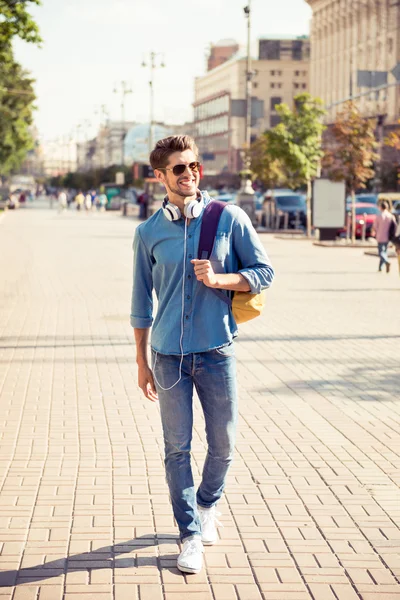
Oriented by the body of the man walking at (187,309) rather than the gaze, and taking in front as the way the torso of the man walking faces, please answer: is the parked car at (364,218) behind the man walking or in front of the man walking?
behind

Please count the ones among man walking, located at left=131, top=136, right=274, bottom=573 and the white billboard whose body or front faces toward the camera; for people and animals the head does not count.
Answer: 2

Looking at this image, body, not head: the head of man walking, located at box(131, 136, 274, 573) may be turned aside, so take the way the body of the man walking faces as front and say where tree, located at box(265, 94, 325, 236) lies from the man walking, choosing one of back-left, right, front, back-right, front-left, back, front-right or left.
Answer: back

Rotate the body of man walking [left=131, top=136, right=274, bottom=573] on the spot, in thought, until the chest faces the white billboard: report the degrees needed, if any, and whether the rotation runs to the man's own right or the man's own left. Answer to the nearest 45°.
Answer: approximately 180°

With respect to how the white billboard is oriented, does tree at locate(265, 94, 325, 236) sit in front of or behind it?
behind

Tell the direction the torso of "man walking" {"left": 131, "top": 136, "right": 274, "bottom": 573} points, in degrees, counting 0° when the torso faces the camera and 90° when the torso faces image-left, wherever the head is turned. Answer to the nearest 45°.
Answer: approximately 0°

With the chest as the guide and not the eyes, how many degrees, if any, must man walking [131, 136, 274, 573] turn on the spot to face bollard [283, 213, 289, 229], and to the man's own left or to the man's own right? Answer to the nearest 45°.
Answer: approximately 180°

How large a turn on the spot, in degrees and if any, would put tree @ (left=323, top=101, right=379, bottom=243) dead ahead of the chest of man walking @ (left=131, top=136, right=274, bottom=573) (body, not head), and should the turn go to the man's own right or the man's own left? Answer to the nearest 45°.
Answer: approximately 180°

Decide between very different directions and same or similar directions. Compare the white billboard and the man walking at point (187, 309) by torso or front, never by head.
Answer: same or similar directions

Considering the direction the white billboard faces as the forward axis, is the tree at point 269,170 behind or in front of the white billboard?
behind

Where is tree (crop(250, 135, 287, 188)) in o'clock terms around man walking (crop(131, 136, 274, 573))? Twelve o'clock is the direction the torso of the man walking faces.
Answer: The tree is roughly at 6 o'clock from the man walking.

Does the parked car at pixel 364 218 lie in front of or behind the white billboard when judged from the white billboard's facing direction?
behind

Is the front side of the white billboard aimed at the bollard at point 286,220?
no

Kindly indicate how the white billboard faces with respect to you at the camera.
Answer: facing the viewer

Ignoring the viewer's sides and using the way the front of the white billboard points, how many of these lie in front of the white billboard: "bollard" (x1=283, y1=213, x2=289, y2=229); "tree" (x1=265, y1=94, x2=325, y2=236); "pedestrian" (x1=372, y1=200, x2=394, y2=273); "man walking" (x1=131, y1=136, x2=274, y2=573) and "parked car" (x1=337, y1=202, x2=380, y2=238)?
2

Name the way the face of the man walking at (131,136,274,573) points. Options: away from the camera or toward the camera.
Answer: toward the camera

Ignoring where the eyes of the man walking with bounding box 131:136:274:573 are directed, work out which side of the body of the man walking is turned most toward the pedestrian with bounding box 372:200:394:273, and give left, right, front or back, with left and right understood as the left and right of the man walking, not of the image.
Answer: back
